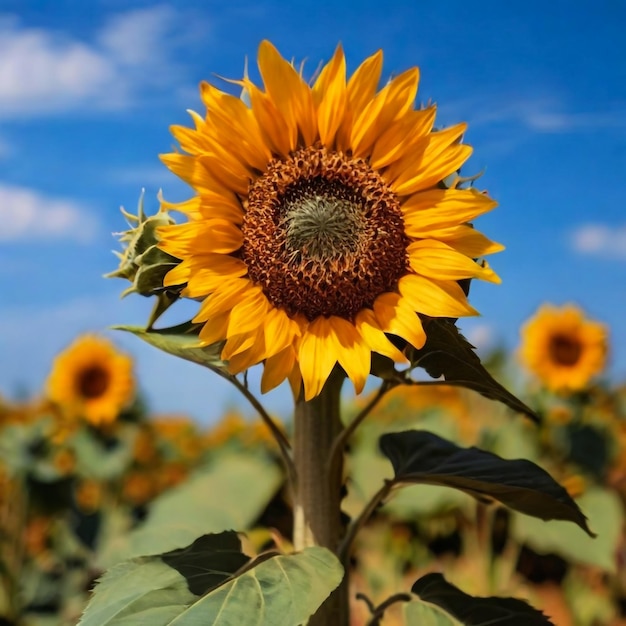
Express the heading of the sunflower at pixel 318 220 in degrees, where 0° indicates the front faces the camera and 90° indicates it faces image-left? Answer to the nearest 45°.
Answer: approximately 0°

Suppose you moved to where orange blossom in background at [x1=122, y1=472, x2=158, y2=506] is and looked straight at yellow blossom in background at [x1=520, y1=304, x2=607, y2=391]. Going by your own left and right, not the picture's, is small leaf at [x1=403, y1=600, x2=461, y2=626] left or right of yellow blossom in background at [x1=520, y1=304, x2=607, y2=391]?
right

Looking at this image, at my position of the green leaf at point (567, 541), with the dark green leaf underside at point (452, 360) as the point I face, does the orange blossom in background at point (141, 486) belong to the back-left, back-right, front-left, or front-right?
back-right

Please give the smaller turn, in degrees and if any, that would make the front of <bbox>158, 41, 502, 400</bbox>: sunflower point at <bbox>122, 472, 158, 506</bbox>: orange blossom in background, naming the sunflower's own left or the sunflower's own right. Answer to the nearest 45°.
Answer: approximately 180°
